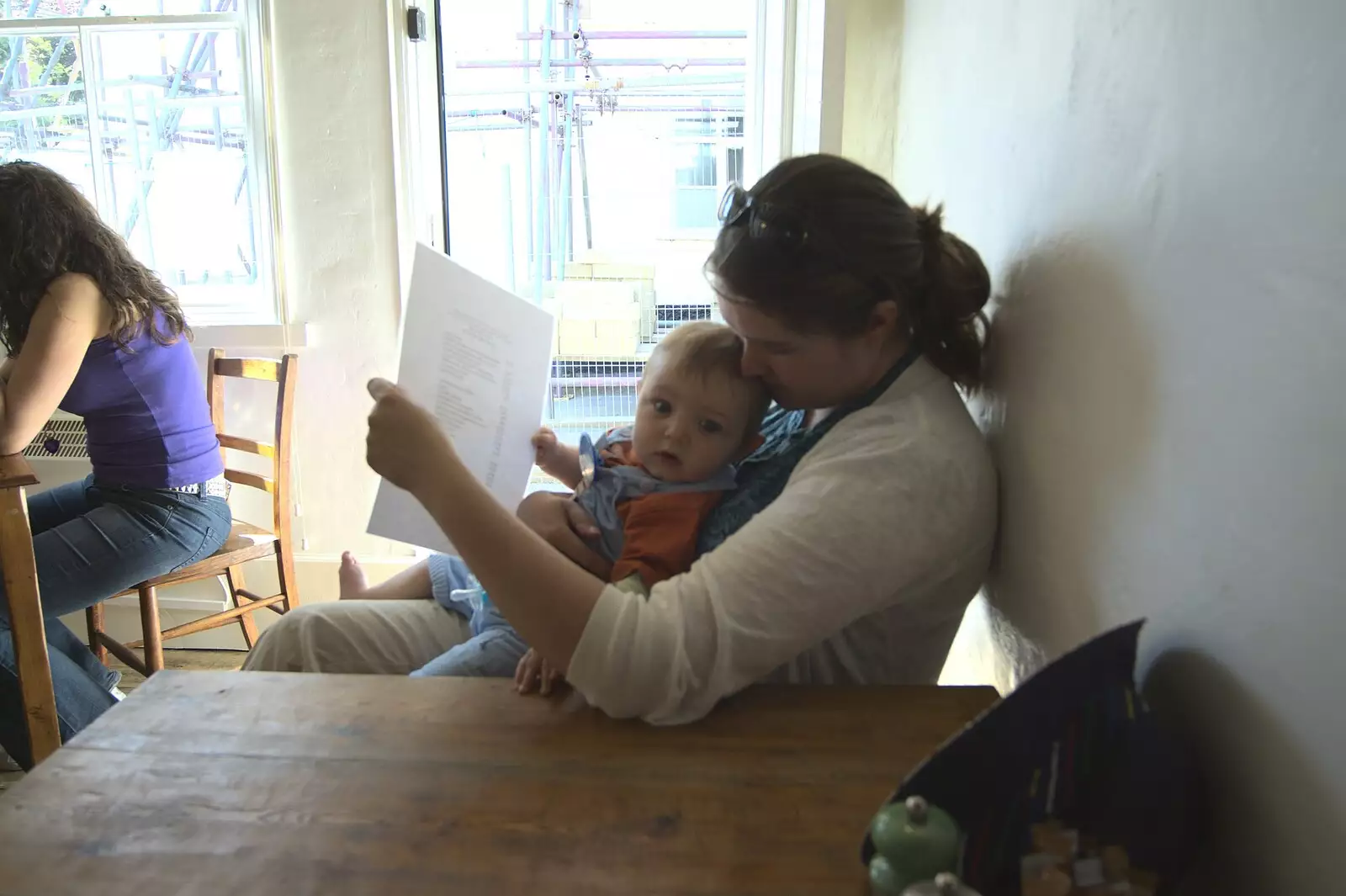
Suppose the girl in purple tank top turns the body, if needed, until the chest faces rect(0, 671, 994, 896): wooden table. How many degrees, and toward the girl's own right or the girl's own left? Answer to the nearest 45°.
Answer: approximately 90° to the girl's own left

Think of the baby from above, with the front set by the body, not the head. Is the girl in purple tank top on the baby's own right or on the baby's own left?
on the baby's own right

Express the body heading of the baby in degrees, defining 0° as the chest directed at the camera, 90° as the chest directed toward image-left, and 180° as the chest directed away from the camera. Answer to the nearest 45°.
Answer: approximately 45°

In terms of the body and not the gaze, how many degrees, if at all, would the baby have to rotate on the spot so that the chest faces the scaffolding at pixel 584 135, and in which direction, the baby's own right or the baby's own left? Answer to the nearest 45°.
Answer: approximately 135° to the baby's own right

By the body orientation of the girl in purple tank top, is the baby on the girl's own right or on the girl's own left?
on the girl's own left

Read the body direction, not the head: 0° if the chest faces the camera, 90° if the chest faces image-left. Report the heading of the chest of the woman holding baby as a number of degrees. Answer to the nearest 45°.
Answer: approximately 90°

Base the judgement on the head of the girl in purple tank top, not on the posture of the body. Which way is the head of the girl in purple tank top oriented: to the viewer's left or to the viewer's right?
to the viewer's left

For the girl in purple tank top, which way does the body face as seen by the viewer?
to the viewer's left

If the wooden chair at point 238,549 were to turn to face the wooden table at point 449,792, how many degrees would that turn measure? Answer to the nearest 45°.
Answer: approximately 45° to its left

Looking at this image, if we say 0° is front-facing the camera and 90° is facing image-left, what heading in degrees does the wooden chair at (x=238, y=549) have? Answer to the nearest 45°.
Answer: approximately 45°

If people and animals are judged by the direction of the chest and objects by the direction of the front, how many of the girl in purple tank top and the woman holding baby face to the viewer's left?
2
